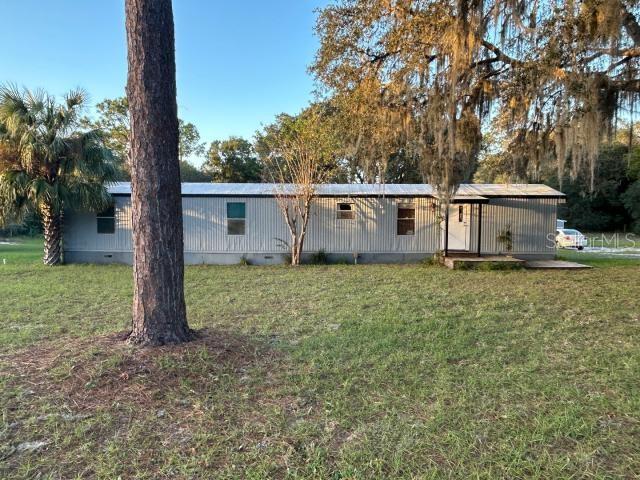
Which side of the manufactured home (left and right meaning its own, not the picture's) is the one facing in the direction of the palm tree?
right

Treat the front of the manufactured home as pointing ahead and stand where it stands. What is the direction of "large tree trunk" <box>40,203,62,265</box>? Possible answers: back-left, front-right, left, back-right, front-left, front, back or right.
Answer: right

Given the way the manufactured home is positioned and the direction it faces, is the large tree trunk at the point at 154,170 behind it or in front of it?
in front

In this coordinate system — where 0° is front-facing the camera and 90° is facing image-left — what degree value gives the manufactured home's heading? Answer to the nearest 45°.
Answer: approximately 0°

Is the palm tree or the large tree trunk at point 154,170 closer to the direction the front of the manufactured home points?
the large tree trunk
